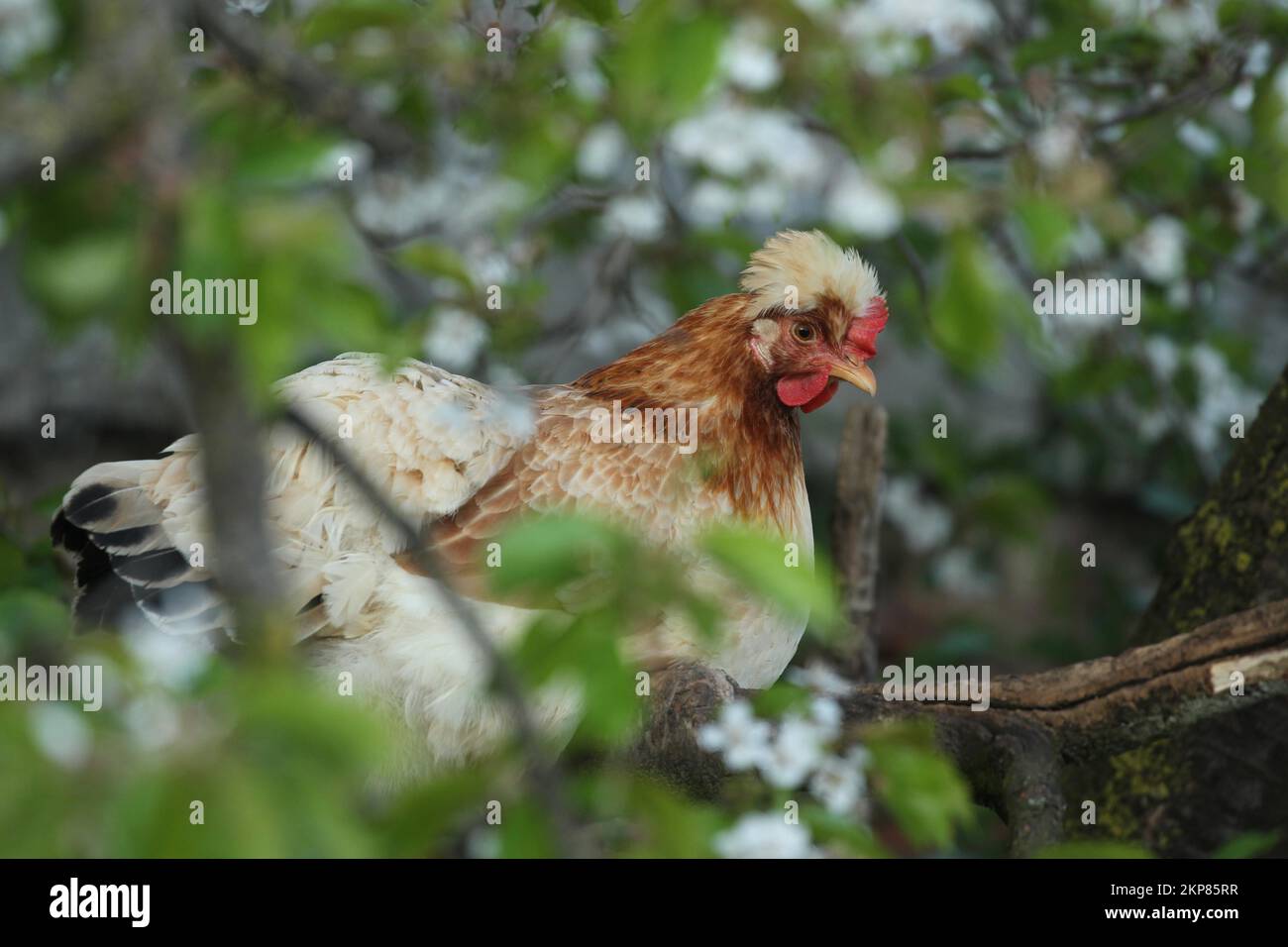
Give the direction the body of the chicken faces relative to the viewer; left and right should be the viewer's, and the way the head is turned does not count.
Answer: facing to the right of the viewer
